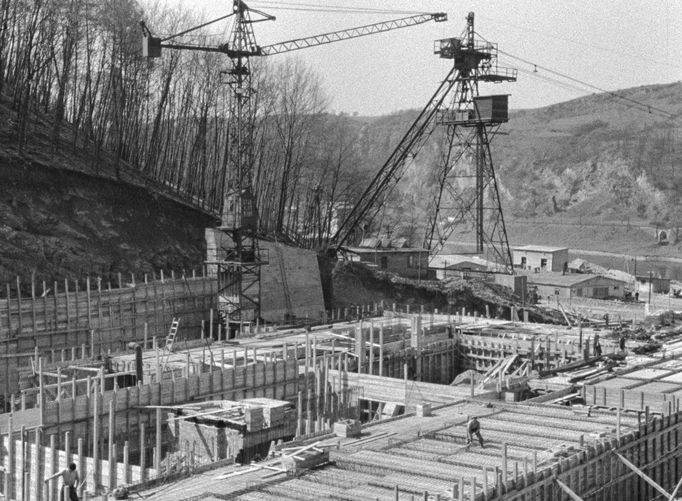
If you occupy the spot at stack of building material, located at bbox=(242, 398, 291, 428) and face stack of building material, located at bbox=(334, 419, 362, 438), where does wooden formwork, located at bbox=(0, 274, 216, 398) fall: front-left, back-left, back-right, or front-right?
back-left

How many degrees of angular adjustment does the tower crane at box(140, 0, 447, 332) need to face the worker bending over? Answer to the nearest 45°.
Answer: approximately 90° to its right

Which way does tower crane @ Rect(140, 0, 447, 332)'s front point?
to the viewer's right

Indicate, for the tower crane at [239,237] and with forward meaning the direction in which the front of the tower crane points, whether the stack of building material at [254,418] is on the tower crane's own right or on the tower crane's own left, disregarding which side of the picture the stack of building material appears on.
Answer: on the tower crane's own right

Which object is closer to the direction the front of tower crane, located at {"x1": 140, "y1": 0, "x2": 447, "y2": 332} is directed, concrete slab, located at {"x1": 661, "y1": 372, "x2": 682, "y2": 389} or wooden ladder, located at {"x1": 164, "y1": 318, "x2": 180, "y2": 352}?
the concrete slab

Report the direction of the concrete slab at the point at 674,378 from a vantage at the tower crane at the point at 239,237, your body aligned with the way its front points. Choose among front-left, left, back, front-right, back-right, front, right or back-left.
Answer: front-right

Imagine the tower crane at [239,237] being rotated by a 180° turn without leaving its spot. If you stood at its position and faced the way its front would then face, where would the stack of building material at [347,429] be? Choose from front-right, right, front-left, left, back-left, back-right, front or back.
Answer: left

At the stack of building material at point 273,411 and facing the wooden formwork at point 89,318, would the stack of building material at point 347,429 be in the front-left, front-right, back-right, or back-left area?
back-right

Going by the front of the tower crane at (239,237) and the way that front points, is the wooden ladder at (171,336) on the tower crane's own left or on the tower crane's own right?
on the tower crane's own right

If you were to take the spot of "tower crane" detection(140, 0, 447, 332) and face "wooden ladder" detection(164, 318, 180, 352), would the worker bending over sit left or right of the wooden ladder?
left

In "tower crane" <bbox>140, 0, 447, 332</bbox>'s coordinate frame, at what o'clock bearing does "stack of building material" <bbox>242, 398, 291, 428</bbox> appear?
The stack of building material is roughly at 3 o'clock from the tower crane.

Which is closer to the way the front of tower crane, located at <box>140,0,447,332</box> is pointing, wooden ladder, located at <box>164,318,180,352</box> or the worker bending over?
the worker bending over

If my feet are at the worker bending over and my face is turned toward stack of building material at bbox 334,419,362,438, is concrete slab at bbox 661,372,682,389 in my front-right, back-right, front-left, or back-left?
back-right
